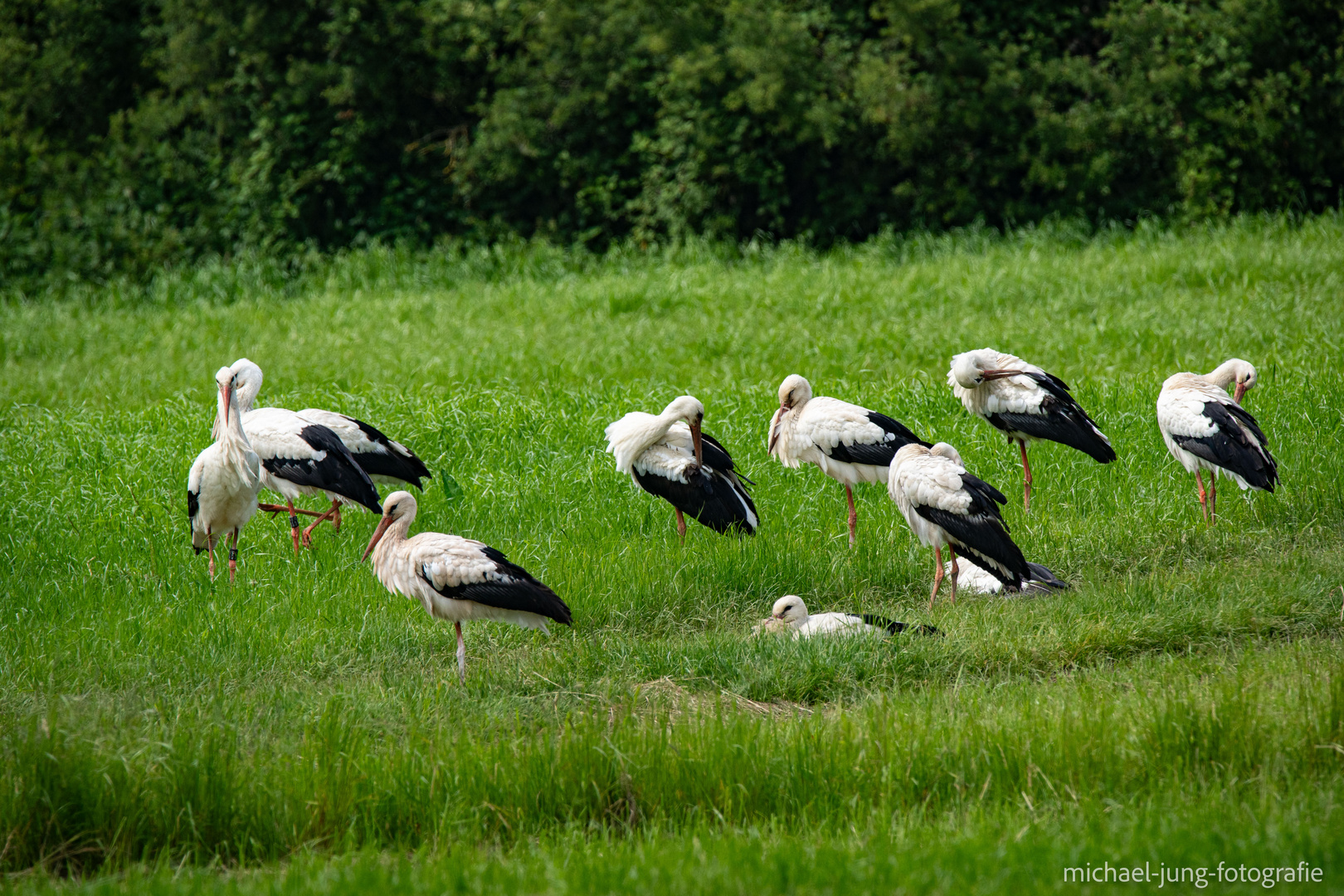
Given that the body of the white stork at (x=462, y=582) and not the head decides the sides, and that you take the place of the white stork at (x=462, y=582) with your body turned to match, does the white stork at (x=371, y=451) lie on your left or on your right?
on your right

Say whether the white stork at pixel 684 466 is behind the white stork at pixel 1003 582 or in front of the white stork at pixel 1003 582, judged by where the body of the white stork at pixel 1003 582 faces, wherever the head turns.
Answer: in front

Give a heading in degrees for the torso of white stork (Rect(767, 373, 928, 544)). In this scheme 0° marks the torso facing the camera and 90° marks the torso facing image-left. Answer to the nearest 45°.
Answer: approximately 90°

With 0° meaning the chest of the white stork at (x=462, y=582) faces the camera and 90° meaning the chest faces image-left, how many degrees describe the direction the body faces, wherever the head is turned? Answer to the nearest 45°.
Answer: approximately 90°

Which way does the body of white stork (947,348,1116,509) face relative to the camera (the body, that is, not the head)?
to the viewer's left

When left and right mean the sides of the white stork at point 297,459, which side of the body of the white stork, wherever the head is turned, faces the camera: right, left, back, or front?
left

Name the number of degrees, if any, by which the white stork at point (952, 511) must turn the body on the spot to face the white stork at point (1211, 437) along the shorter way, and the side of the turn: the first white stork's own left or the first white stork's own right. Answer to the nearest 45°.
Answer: approximately 135° to the first white stork's own right

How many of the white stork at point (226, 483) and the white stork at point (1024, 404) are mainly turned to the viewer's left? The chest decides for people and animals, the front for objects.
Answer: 1

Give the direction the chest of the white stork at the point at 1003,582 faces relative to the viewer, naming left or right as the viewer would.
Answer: facing to the left of the viewer

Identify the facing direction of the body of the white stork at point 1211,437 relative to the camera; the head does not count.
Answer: to the viewer's left

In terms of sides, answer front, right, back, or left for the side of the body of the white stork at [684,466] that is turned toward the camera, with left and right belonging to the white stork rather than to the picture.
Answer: left

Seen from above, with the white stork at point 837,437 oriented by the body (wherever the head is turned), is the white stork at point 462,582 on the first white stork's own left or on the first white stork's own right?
on the first white stork's own left

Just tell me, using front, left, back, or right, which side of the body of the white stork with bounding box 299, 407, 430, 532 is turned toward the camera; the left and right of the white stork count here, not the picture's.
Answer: left
